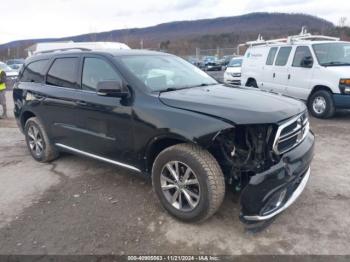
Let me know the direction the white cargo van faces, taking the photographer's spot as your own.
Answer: facing the viewer and to the right of the viewer

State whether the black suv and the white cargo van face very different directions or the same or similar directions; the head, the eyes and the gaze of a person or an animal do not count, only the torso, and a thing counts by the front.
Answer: same or similar directions

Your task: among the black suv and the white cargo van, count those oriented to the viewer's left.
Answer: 0

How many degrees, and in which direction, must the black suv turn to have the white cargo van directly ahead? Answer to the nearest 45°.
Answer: approximately 90° to its left

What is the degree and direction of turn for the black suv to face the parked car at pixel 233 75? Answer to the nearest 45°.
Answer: approximately 135° to its left

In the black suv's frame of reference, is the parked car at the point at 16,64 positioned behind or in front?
behind

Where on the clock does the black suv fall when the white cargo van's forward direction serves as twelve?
The black suv is roughly at 2 o'clock from the white cargo van.

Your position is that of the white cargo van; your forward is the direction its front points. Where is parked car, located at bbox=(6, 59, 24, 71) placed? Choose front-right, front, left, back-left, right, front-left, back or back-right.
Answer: back

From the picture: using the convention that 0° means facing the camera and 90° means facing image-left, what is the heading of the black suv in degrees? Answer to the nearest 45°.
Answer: approximately 315°
